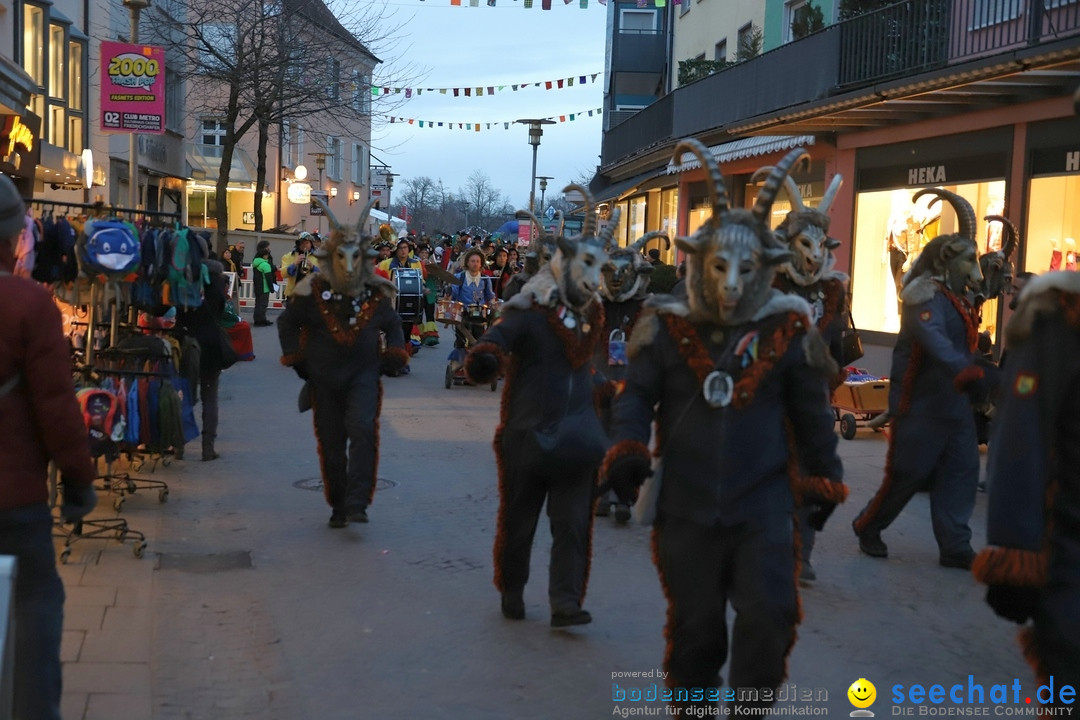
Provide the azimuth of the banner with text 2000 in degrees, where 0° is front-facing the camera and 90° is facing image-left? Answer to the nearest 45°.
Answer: approximately 0°

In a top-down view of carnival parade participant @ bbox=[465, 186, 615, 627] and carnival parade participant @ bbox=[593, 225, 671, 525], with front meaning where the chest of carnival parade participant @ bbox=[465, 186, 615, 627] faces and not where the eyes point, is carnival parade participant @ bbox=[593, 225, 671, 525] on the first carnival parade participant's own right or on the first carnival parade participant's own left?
on the first carnival parade participant's own left

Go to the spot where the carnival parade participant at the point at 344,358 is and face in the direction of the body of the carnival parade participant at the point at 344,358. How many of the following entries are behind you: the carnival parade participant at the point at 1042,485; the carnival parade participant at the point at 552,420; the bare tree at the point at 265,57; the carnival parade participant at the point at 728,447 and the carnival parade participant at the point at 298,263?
2

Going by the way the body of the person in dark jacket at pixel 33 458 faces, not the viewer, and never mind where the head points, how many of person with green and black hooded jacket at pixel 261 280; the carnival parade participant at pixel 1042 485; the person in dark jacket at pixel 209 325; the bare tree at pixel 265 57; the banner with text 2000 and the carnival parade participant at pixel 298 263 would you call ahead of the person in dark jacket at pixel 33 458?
5

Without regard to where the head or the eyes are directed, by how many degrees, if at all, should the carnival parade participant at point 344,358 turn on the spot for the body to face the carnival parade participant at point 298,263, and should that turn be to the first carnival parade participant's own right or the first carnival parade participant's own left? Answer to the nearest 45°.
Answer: approximately 180°

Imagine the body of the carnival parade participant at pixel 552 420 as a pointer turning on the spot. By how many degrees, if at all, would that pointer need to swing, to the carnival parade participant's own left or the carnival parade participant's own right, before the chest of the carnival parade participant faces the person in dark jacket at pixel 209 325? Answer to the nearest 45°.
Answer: approximately 180°

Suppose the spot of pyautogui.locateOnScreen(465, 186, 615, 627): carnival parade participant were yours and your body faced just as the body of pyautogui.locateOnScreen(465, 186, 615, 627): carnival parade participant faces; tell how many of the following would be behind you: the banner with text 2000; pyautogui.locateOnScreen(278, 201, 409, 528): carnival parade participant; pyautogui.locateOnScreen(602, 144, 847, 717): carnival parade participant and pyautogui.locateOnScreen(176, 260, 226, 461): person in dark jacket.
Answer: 3

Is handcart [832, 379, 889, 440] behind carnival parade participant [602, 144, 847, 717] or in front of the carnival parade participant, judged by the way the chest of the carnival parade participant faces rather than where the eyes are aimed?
behind

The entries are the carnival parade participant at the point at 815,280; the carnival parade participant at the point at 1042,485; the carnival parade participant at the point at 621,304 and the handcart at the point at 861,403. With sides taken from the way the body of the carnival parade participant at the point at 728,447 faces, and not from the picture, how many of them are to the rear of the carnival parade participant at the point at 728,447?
3

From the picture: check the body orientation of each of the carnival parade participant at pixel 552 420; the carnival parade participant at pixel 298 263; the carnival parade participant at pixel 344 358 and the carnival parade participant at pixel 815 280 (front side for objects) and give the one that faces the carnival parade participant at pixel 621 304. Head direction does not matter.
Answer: the carnival parade participant at pixel 298 263

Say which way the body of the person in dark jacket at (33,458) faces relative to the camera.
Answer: away from the camera
